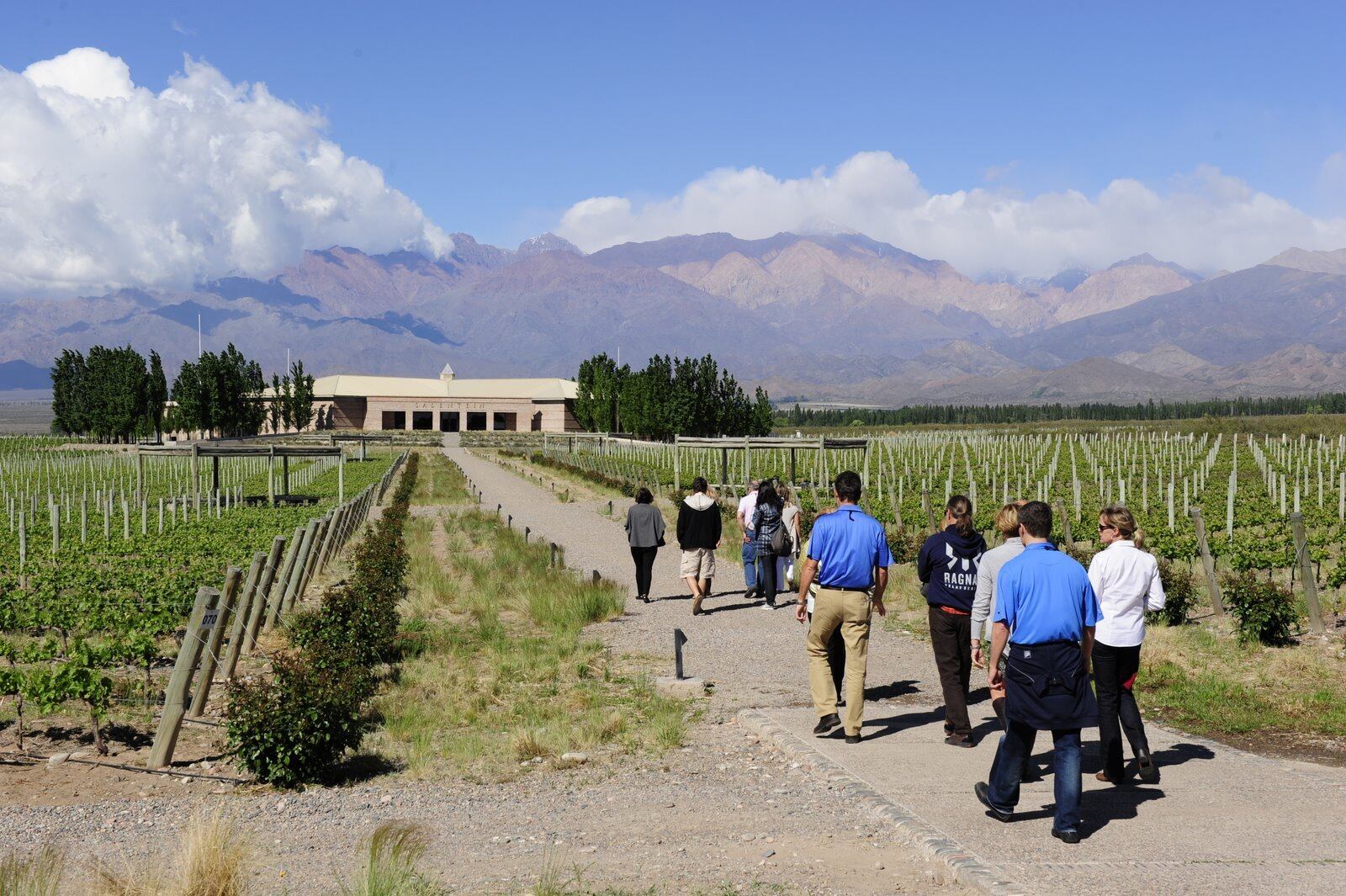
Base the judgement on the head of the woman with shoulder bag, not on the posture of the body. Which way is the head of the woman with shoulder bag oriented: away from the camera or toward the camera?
away from the camera

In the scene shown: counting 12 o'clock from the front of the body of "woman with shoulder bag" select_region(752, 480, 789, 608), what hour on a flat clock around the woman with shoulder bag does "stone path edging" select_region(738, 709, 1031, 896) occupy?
The stone path edging is roughly at 6 o'clock from the woman with shoulder bag.

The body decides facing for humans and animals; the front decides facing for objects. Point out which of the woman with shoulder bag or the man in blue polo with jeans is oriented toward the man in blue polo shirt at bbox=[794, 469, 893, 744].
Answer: the man in blue polo with jeans

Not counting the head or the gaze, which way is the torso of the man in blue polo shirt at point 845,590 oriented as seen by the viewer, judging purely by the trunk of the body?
away from the camera

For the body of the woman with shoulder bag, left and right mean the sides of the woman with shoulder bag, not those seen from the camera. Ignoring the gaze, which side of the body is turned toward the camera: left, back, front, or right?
back

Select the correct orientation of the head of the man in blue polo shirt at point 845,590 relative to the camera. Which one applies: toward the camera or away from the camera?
away from the camera

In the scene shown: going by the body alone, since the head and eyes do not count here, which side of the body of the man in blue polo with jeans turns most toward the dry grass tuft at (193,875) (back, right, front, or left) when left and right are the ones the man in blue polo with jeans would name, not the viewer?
left

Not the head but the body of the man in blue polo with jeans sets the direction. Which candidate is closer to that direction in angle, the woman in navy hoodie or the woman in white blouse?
the woman in navy hoodie

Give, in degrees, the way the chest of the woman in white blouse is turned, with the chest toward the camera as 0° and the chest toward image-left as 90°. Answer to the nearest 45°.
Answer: approximately 135°

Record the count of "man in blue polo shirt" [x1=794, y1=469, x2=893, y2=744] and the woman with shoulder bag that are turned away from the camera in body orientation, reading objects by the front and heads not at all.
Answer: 2

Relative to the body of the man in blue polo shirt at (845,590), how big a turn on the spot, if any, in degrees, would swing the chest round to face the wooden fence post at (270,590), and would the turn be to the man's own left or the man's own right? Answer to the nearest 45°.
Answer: approximately 45° to the man's own left
